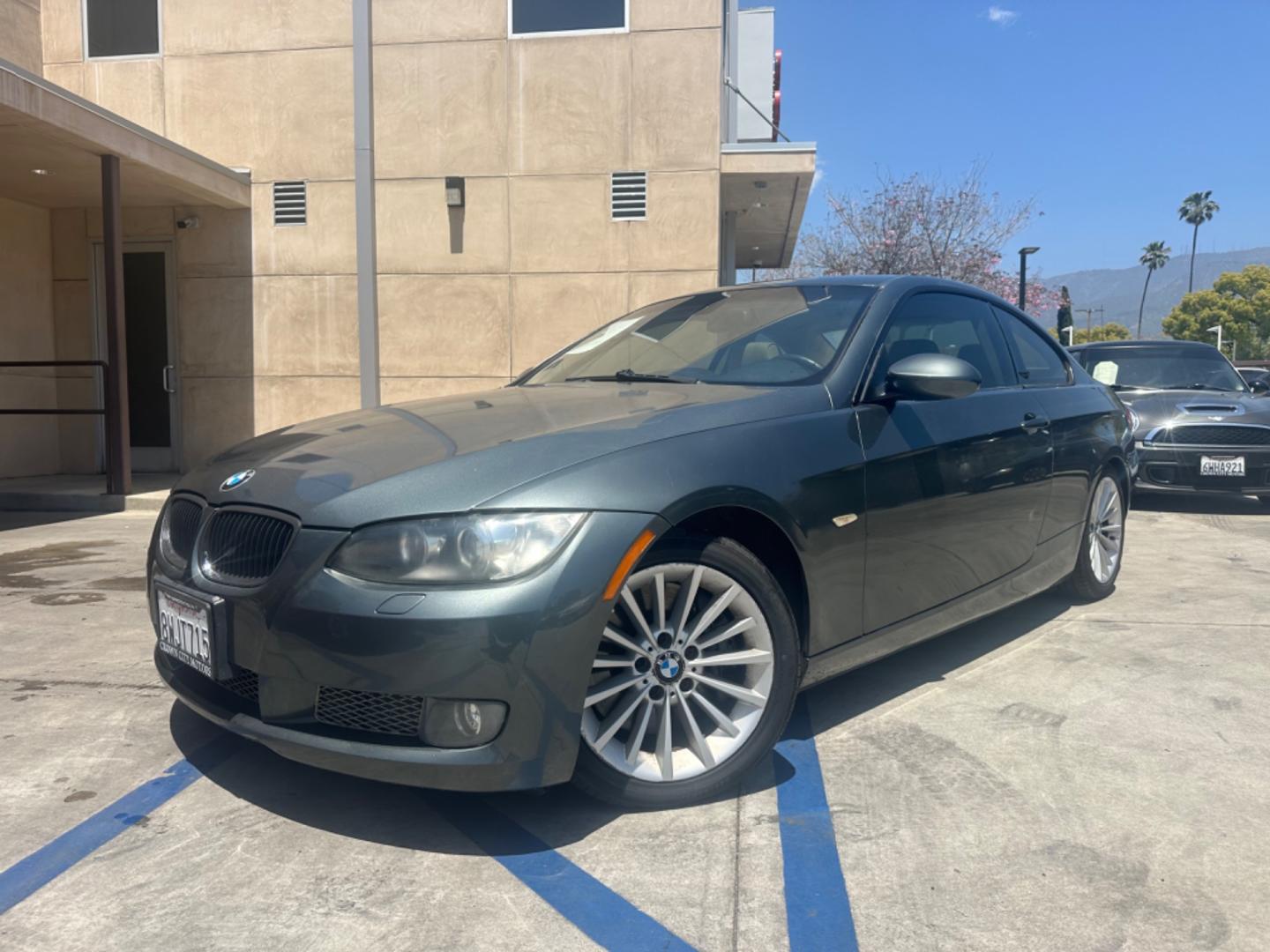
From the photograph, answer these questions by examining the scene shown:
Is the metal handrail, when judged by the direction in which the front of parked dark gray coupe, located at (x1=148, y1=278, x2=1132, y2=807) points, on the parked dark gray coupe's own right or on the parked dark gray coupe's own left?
on the parked dark gray coupe's own right

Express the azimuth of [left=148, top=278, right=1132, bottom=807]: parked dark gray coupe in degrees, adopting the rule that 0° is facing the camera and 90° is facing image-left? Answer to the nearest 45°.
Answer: approximately 45°

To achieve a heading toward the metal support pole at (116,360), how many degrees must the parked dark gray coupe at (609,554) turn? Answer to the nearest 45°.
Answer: approximately 90° to its right

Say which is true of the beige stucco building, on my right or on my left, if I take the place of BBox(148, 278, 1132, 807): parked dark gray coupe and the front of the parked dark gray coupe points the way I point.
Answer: on my right

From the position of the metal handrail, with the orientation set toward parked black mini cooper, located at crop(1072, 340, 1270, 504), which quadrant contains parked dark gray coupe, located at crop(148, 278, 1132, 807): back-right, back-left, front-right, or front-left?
front-right

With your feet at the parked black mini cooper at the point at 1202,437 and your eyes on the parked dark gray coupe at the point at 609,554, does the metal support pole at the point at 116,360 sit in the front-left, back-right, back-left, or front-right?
front-right

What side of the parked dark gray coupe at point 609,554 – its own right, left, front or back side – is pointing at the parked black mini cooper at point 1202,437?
back
